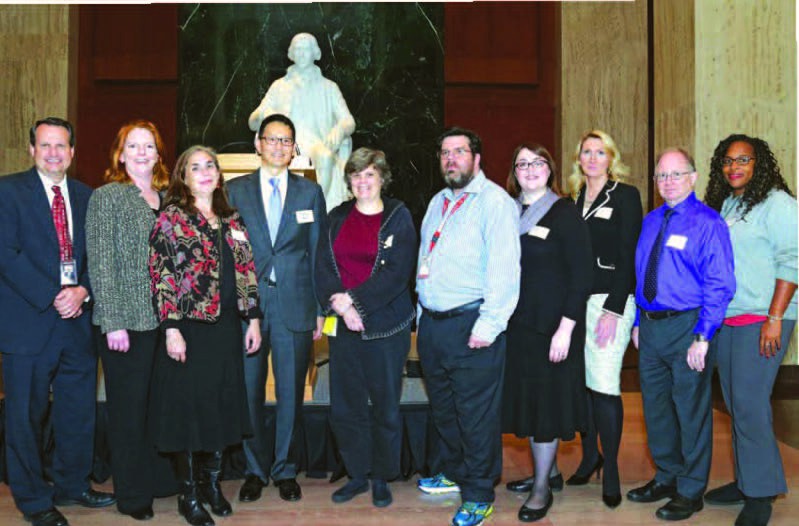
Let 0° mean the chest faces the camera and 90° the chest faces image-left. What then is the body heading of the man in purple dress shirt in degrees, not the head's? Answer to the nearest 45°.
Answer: approximately 45°

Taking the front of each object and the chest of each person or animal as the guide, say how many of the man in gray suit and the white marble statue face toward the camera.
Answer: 2

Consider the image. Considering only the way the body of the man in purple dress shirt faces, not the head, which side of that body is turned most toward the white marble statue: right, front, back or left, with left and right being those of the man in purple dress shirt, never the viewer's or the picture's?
right

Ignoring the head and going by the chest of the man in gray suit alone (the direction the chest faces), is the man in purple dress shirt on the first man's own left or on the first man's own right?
on the first man's own left

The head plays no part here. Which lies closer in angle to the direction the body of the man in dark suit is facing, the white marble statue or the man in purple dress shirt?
the man in purple dress shirt

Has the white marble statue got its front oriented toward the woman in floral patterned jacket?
yes

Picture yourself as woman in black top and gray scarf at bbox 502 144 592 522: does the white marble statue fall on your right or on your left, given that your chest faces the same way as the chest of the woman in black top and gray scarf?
on your right
